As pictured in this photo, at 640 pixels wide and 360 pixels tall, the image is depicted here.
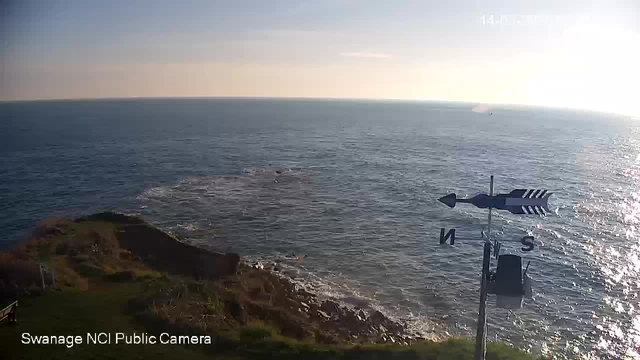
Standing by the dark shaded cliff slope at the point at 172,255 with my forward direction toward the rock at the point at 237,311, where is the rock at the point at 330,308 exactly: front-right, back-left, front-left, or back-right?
front-left

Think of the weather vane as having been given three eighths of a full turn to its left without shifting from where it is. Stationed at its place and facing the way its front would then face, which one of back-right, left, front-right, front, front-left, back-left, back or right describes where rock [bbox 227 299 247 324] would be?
back

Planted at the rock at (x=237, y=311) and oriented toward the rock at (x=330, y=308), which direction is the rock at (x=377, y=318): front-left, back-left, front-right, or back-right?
front-right

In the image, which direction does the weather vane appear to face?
to the viewer's left

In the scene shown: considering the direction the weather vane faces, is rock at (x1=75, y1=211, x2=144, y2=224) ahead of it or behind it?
ahead

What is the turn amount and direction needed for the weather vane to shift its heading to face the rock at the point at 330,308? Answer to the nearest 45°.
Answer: approximately 45° to its right

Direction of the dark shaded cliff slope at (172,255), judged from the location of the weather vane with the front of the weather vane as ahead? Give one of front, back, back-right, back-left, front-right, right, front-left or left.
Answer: front-right

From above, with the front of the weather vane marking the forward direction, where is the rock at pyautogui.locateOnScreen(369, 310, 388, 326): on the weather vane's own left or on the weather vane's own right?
on the weather vane's own right
